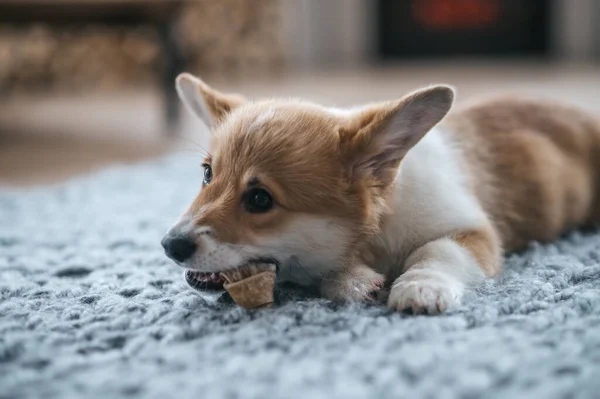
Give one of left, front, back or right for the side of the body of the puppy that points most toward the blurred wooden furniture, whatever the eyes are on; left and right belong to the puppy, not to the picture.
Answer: right

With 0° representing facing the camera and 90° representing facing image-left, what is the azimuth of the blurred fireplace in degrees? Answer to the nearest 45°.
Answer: approximately 0°

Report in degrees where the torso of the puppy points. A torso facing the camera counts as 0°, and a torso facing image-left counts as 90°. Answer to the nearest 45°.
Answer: approximately 45°
